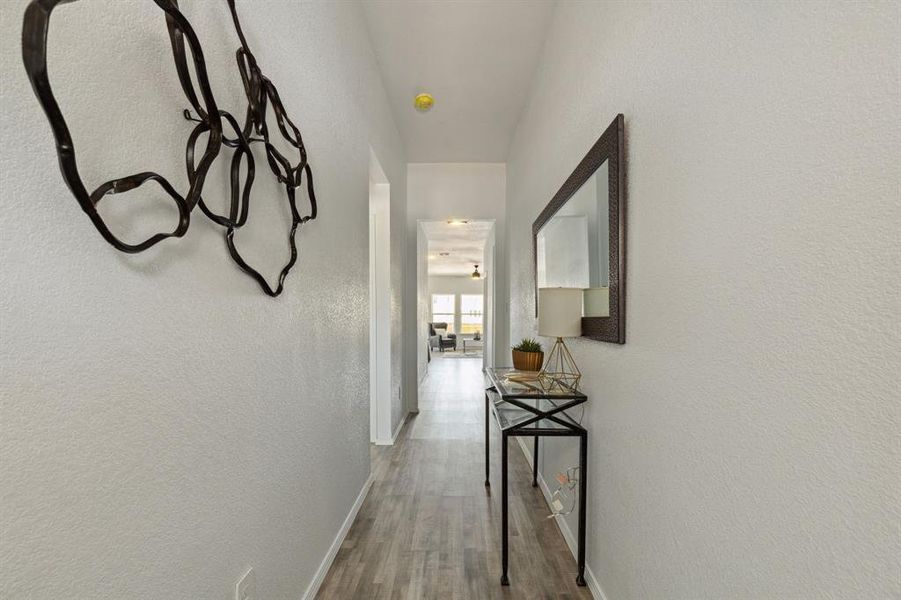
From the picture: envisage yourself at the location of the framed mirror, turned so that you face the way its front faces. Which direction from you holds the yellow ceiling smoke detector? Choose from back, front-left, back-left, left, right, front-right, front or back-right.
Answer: front-right

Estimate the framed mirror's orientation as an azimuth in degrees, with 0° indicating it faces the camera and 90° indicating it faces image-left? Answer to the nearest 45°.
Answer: approximately 90°

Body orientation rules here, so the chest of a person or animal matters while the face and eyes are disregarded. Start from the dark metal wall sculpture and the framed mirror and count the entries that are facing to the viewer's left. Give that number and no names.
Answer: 1

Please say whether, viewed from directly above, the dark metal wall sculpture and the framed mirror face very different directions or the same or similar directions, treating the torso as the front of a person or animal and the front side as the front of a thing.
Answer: very different directions

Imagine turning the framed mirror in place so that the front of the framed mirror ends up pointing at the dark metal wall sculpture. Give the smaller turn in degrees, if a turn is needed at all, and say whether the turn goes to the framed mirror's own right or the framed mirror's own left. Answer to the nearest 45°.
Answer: approximately 45° to the framed mirror's own left

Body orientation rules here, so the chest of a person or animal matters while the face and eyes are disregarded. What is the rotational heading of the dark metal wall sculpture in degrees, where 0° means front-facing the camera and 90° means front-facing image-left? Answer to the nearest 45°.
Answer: approximately 315°

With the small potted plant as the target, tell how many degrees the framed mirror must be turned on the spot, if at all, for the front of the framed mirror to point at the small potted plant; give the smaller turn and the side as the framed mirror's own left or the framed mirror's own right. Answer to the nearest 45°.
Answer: approximately 45° to the framed mirror's own right

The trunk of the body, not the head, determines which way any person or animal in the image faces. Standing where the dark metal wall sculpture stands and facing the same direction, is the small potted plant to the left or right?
on its left
